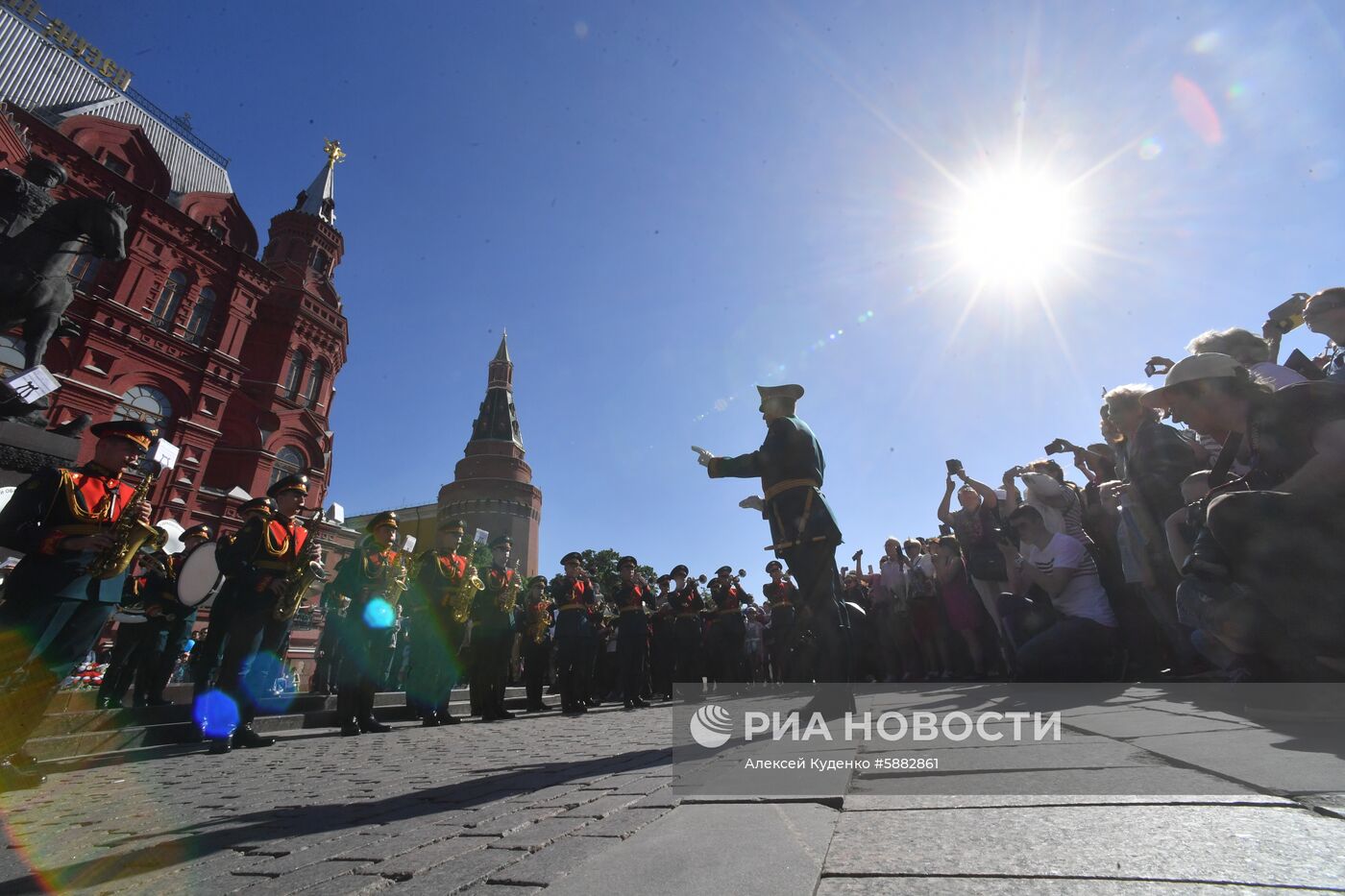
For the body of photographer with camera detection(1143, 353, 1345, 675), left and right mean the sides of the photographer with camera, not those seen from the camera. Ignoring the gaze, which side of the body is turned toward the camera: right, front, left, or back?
left

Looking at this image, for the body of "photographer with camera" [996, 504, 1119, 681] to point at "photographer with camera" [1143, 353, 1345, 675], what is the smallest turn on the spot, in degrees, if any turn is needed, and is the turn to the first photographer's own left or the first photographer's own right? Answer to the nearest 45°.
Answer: approximately 135° to the first photographer's own left

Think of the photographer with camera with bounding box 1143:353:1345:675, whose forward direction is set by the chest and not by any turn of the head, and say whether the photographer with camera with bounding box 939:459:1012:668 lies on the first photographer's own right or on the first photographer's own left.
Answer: on the first photographer's own right

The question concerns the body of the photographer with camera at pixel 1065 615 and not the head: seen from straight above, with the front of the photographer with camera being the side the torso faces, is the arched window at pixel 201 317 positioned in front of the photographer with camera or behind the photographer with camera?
in front

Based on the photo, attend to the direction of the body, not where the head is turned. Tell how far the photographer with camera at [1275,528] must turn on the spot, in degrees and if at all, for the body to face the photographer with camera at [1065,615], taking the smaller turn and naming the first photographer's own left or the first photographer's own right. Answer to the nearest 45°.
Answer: approximately 45° to the first photographer's own right

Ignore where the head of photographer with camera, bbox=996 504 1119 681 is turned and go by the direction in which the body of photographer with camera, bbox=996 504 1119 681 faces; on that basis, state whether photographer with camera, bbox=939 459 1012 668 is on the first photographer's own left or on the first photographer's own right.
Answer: on the first photographer's own right

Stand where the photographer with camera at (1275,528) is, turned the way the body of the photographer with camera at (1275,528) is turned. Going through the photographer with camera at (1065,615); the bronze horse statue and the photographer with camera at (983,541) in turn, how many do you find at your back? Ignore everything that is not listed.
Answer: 0

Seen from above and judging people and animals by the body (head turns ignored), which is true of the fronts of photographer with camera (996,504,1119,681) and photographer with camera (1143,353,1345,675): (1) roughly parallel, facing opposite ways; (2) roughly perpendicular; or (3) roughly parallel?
roughly parallel

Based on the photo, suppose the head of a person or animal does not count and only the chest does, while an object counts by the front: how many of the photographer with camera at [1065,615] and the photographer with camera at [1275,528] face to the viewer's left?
2

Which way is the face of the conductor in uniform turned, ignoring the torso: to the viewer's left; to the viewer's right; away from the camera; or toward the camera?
to the viewer's left

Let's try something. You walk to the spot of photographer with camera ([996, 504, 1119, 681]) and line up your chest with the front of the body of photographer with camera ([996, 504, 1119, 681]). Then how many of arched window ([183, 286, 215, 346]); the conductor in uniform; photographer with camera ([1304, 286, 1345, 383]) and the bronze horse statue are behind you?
1

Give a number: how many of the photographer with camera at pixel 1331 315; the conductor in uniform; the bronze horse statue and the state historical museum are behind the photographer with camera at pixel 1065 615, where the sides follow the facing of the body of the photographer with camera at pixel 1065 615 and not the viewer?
1

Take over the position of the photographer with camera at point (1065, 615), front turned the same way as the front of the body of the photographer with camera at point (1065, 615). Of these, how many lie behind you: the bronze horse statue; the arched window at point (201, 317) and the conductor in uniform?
0

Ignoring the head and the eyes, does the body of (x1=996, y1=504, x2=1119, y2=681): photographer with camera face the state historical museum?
yes

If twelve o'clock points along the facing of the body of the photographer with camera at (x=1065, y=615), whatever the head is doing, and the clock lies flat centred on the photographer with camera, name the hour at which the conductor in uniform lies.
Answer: The conductor in uniform is roughly at 11 o'clock from the photographer with camera.

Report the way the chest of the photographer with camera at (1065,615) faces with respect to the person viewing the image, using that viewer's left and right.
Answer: facing to the left of the viewer

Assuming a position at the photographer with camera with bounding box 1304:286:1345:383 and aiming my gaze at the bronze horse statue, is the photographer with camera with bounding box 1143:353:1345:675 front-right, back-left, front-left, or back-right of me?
front-left
